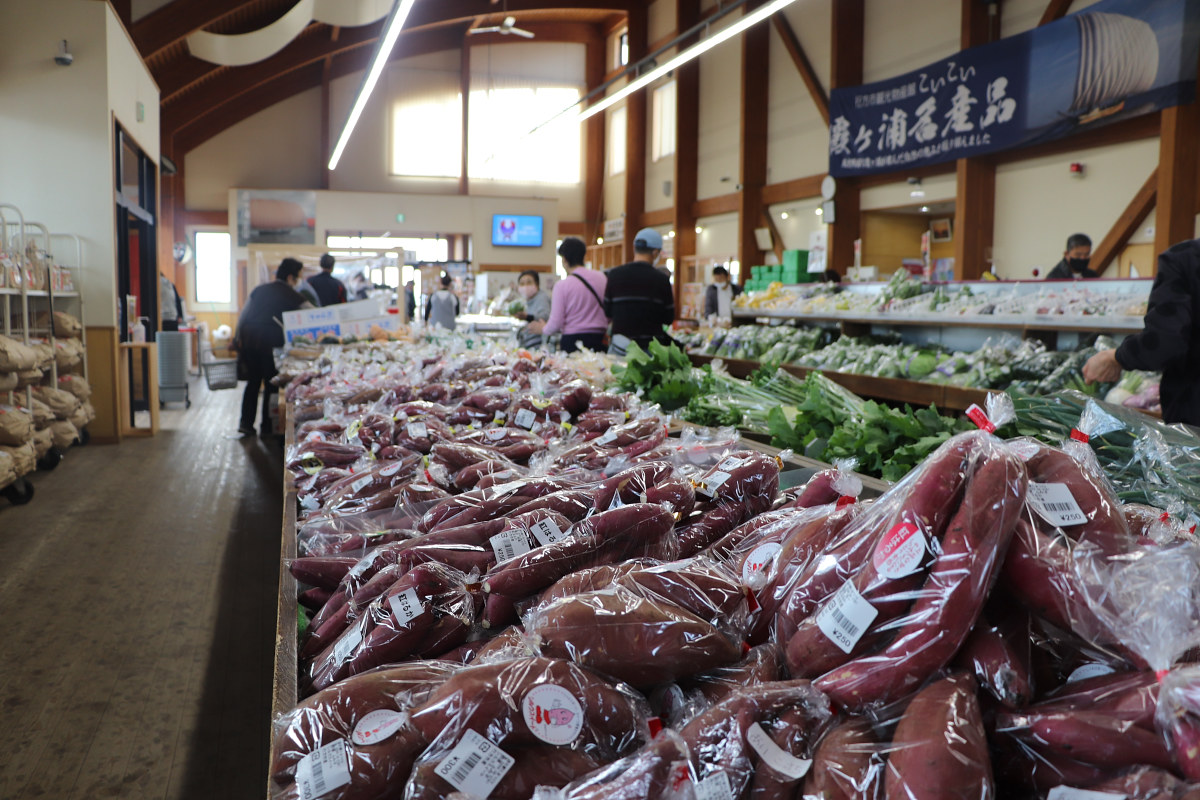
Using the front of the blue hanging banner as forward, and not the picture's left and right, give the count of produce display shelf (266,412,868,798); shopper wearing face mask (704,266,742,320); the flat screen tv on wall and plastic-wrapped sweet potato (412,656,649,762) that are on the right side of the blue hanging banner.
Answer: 2

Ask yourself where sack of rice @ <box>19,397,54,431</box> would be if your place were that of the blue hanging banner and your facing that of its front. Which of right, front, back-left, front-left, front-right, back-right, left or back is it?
front

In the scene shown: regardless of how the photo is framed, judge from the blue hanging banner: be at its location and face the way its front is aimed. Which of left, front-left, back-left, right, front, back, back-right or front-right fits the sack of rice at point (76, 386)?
front

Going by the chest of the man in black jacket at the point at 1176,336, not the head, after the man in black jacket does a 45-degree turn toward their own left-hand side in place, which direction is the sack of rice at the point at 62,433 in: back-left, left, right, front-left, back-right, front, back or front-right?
front-right

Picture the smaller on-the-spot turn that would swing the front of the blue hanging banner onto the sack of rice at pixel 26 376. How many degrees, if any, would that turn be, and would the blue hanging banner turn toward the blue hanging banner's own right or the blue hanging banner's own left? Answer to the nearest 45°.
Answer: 0° — it already faces it

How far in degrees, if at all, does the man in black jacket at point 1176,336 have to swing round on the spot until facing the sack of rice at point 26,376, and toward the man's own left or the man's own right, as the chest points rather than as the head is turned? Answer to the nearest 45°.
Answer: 0° — they already face it

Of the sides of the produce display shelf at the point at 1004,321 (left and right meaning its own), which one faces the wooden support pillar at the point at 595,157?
right

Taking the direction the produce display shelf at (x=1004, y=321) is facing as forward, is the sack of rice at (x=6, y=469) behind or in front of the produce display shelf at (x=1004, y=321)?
in front

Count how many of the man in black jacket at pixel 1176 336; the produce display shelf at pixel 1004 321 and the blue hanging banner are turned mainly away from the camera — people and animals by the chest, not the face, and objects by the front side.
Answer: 0

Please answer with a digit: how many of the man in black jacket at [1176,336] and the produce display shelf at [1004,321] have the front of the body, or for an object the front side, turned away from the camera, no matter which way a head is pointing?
0

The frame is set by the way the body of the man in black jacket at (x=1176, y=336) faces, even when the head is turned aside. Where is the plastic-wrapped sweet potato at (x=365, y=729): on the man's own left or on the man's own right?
on the man's own left

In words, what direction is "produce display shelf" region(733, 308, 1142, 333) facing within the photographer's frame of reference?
facing the viewer and to the left of the viewer

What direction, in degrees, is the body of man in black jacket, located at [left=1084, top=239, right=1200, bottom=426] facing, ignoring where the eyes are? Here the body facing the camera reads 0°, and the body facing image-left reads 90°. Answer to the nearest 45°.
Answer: approximately 90°

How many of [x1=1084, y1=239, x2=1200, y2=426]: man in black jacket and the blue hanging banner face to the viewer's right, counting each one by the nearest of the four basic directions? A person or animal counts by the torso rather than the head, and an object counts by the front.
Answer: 0

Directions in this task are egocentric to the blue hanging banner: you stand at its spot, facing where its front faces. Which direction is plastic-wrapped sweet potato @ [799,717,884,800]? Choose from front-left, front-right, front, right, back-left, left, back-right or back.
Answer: front-left

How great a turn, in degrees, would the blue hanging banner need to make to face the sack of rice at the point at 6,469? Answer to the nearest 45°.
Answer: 0° — it already faces it
